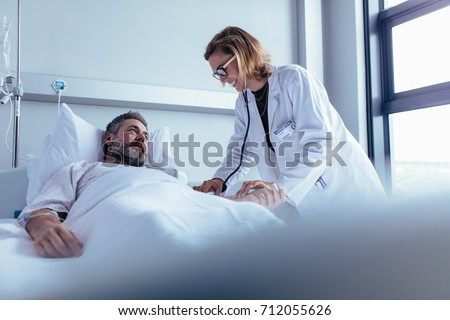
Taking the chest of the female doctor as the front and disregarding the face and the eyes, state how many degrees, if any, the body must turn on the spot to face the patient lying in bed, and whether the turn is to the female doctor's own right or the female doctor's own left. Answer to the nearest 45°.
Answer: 0° — they already face them

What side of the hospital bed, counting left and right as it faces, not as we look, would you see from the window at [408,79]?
left

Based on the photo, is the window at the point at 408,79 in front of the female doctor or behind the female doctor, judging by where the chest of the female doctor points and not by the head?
behind

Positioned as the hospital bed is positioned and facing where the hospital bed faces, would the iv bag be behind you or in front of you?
behind

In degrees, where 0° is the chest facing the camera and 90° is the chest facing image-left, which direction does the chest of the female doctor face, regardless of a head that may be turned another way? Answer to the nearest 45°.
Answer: approximately 45°

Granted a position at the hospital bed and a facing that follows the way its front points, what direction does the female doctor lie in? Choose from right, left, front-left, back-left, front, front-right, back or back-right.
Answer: back-left

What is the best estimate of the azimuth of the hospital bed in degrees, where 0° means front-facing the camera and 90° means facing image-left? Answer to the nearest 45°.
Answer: approximately 315°
